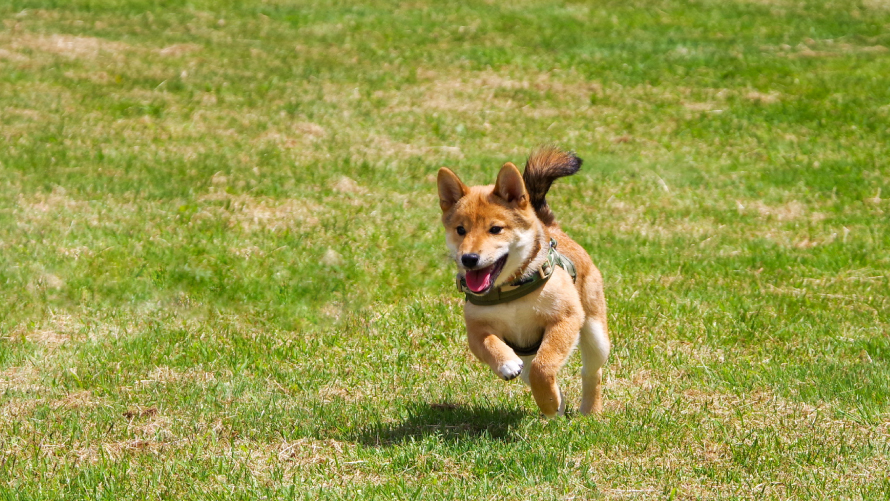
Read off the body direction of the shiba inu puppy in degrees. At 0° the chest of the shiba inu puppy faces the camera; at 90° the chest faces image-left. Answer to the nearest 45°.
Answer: approximately 45°
